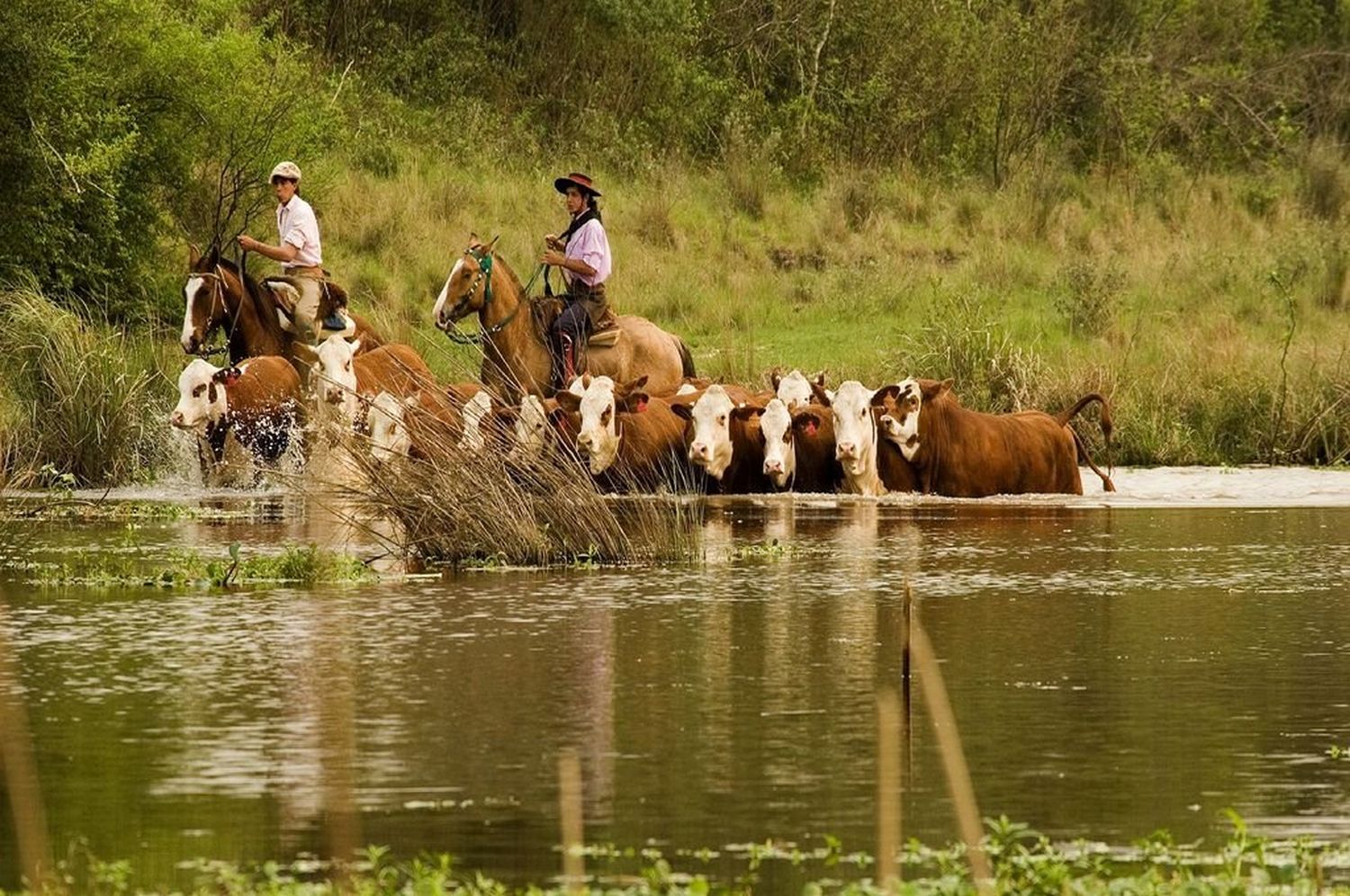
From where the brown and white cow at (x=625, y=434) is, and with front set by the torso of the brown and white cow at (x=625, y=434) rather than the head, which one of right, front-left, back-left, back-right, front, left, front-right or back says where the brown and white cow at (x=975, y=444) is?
back-left

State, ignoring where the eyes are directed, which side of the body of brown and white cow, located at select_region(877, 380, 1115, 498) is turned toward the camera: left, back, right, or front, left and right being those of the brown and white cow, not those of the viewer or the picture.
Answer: left

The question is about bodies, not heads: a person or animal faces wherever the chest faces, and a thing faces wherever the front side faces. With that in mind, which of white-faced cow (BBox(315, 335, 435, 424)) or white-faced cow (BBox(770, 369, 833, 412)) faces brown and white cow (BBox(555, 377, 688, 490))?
white-faced cow (BBox(770, 369, 833, 412))

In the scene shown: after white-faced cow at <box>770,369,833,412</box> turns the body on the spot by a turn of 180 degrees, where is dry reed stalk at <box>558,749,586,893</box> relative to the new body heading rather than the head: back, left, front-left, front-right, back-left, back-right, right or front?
back-right

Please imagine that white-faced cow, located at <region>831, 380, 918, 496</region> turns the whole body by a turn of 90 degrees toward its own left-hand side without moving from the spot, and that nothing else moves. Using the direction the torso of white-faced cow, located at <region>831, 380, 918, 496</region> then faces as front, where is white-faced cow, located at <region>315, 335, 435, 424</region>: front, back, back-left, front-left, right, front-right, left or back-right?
back-right

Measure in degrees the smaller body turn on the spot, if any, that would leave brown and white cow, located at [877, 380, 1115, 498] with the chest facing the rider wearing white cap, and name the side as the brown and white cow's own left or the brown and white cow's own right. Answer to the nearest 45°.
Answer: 0° — it already faces them

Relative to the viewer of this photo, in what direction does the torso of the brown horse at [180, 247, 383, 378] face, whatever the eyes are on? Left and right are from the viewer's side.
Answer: facing the viewer and to the left of the viewer

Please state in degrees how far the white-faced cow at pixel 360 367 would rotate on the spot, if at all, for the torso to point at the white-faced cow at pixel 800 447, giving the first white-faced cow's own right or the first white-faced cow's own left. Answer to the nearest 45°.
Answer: approximately 135° to the first white-faced cow's own left

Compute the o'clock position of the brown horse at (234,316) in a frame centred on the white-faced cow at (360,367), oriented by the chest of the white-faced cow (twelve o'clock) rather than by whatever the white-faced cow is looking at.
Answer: The brown horse is roughly at 2 o'clock from the white-faced cow.

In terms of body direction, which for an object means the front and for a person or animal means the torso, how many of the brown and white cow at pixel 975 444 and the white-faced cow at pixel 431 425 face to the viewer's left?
2

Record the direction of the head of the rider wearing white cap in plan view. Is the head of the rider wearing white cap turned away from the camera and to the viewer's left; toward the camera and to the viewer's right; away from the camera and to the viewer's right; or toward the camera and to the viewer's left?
toward the camera and to the viewer's left

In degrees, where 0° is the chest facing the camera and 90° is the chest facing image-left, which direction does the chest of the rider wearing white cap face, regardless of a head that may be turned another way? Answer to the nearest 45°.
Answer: approximately 45°

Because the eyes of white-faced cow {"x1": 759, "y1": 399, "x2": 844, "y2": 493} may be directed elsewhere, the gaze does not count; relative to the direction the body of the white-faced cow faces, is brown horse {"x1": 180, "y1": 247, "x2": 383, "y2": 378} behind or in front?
in front
